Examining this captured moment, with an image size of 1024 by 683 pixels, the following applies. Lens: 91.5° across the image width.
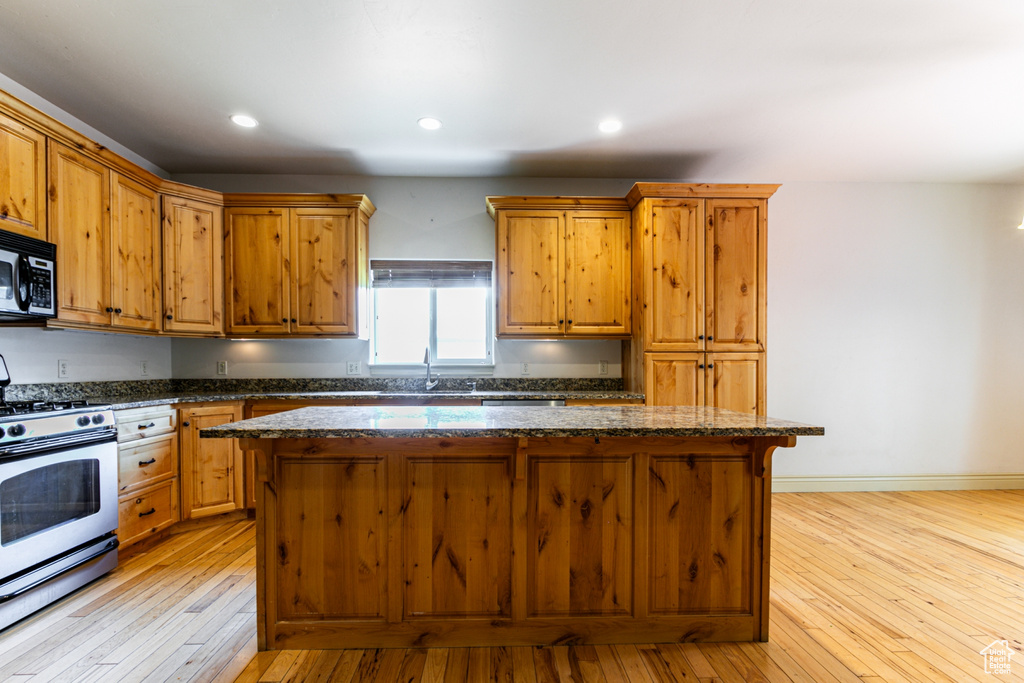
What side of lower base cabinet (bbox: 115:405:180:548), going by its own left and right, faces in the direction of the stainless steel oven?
right

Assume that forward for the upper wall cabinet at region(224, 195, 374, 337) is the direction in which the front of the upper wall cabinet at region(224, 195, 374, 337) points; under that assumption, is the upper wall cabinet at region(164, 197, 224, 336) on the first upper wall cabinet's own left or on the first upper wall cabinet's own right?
on the first upper wall cabinet's own right

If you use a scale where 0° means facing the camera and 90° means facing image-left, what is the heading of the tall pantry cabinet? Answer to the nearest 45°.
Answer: approximately 0°

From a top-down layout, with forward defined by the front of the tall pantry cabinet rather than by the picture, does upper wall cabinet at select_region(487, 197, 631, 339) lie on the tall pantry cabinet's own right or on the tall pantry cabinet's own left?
on the tall pantry cabinet's own right

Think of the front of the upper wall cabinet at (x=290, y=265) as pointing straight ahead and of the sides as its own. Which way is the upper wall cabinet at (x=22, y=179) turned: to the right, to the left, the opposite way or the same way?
to the left

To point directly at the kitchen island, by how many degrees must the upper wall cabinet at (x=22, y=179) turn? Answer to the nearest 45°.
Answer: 0° — it already faces it
